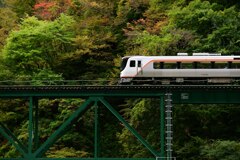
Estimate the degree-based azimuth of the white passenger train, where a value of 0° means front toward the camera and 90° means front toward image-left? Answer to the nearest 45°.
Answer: approximately 90°
